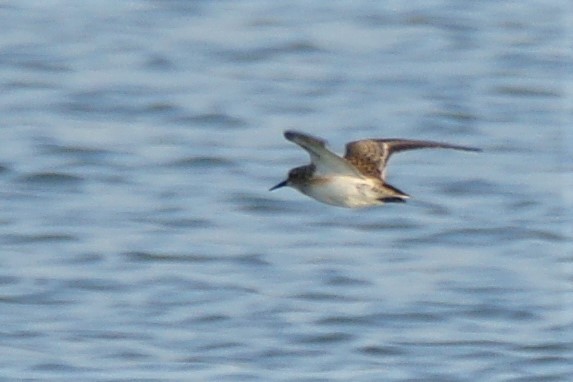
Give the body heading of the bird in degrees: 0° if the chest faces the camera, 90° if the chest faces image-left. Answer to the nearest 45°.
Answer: approximately 90°
